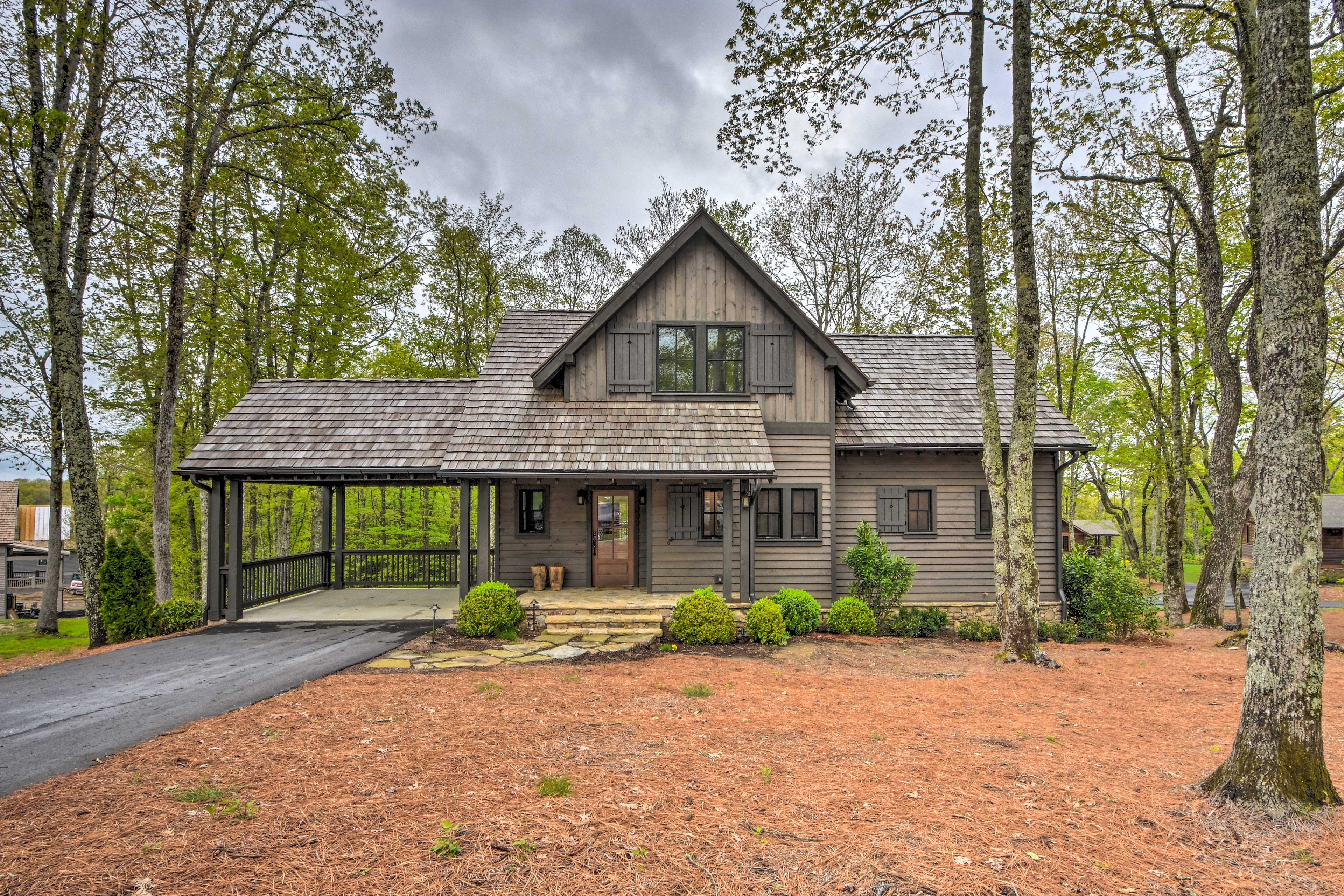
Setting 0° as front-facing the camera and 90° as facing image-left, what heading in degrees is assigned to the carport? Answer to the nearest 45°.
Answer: approximately 0°

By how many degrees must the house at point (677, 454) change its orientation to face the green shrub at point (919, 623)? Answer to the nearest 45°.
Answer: approximately 90° to its left

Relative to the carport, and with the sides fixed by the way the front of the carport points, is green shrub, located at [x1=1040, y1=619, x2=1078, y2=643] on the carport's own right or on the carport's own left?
on the carport's own left

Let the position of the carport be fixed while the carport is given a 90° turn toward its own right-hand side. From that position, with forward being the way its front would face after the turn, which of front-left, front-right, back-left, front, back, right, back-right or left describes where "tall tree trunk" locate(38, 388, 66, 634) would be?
front-right

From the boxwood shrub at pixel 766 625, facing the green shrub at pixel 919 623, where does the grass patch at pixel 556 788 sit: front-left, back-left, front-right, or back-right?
back-right
